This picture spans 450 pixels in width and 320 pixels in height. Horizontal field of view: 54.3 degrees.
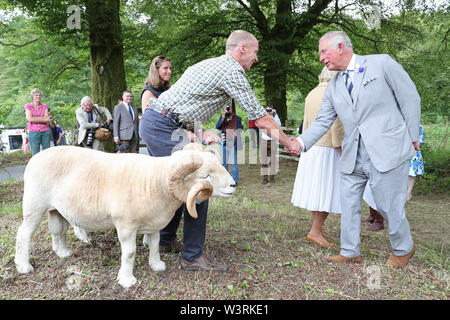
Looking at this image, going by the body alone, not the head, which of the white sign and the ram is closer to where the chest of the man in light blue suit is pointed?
the ram

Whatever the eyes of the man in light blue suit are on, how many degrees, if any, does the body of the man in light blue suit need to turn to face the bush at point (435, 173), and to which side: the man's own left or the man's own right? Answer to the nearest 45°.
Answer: approximately 135° to the man's own right

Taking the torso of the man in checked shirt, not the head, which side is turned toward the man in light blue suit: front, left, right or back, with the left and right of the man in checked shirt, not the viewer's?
front

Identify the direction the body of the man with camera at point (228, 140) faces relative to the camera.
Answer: toward the camera

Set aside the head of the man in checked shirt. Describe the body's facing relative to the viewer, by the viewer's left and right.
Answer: facing to the right of the viewer

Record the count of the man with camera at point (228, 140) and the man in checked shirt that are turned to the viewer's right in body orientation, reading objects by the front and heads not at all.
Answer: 1

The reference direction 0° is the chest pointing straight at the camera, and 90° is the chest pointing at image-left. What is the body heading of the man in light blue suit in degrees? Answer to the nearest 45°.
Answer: approximately 45°

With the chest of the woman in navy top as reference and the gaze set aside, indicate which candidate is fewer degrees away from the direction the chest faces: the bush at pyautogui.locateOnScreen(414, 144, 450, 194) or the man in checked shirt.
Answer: the man in checked shirt

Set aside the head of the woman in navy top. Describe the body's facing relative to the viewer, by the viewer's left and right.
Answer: facing the viewer and to the right of the viewer

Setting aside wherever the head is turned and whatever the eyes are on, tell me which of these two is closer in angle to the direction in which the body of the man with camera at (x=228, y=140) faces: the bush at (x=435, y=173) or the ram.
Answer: the ram

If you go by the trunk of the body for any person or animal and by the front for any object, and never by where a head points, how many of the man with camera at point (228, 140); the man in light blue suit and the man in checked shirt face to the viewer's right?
1

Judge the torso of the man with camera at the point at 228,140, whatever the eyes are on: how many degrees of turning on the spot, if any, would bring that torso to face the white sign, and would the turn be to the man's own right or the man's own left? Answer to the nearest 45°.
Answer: approximately 135° to the man's own right

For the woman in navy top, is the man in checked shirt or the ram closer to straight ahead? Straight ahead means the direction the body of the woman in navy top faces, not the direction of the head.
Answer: the man in checked shirt

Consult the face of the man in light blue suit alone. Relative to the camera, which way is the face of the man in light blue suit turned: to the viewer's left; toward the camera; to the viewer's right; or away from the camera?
to the viewer's left

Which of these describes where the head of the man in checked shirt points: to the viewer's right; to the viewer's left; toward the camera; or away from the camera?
to the viewer's right
